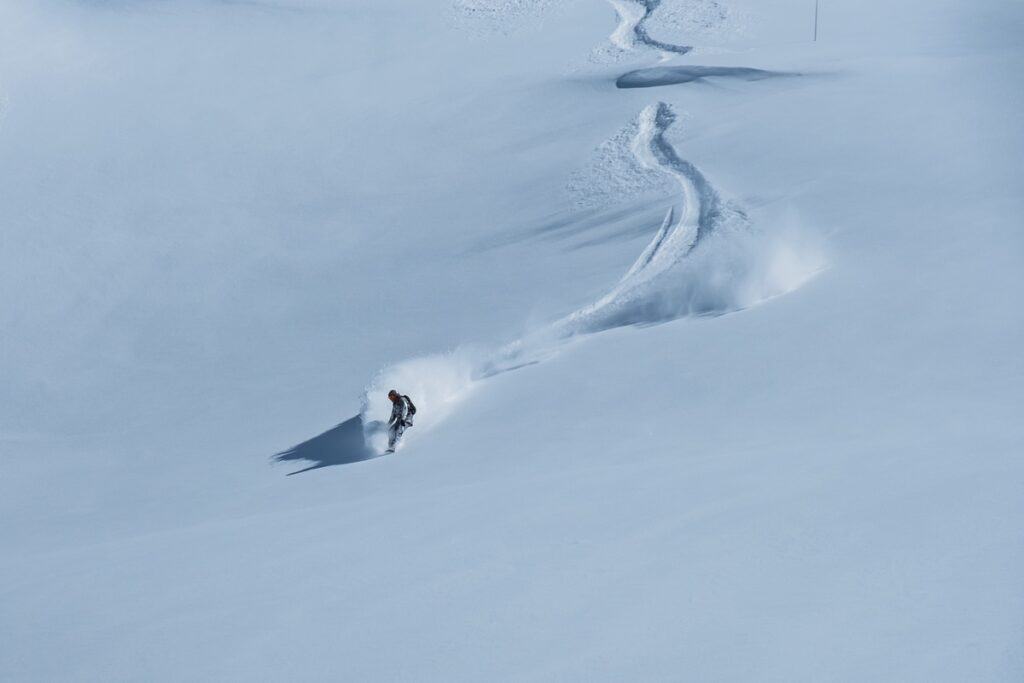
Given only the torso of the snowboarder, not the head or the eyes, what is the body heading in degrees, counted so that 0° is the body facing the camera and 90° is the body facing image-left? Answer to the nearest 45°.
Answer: approximately 45°
